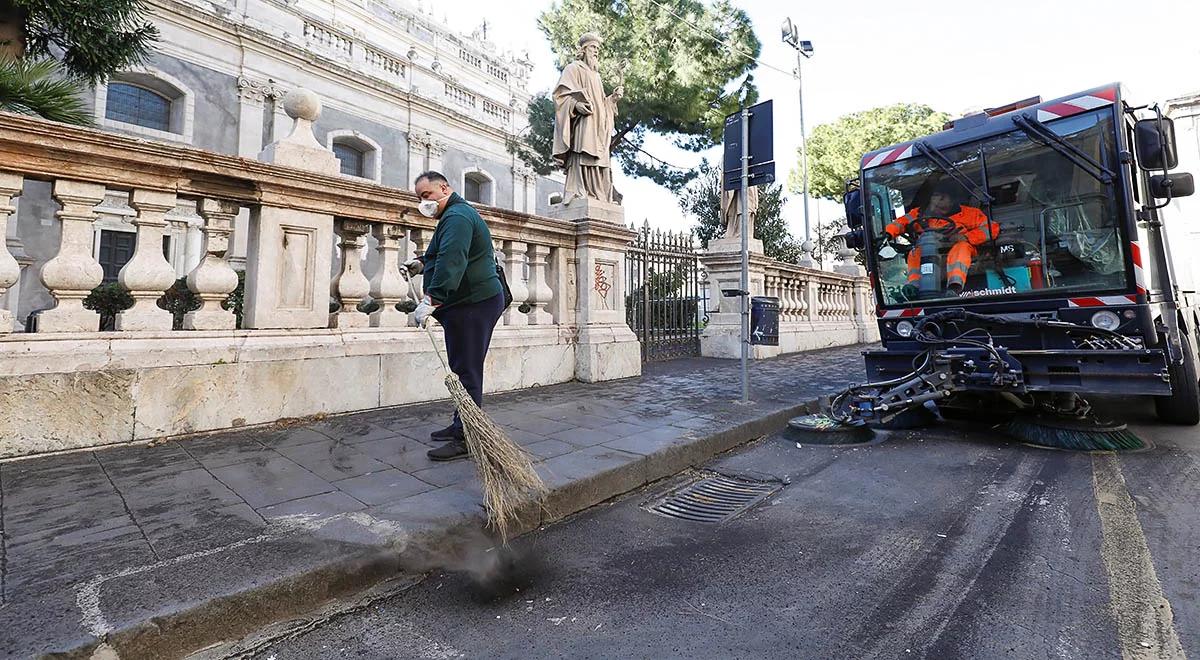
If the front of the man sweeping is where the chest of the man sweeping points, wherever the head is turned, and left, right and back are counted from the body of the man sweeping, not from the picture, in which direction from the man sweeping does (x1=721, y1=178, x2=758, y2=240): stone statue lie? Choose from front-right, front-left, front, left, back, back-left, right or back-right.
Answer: back-right

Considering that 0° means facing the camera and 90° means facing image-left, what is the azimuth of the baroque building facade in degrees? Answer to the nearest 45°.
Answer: approximately 315°

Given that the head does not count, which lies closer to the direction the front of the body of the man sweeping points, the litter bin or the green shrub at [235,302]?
the green shrub

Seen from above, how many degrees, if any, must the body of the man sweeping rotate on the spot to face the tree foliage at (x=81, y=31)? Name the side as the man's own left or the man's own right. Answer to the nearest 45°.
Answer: approximately 45° to the man's own right

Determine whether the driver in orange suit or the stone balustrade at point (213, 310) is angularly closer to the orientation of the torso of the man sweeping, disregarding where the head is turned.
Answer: the stone balustrade

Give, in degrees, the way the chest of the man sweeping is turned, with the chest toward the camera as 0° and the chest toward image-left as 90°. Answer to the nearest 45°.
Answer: approximately 90°

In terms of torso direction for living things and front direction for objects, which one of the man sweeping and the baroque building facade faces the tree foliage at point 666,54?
the baroque building facade

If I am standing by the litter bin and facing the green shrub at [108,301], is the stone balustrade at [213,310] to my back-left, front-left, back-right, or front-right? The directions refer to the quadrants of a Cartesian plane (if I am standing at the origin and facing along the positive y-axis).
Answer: front-left

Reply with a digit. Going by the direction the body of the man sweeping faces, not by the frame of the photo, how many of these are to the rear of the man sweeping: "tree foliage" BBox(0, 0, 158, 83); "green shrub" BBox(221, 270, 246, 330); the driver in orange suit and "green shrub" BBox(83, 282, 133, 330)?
1
